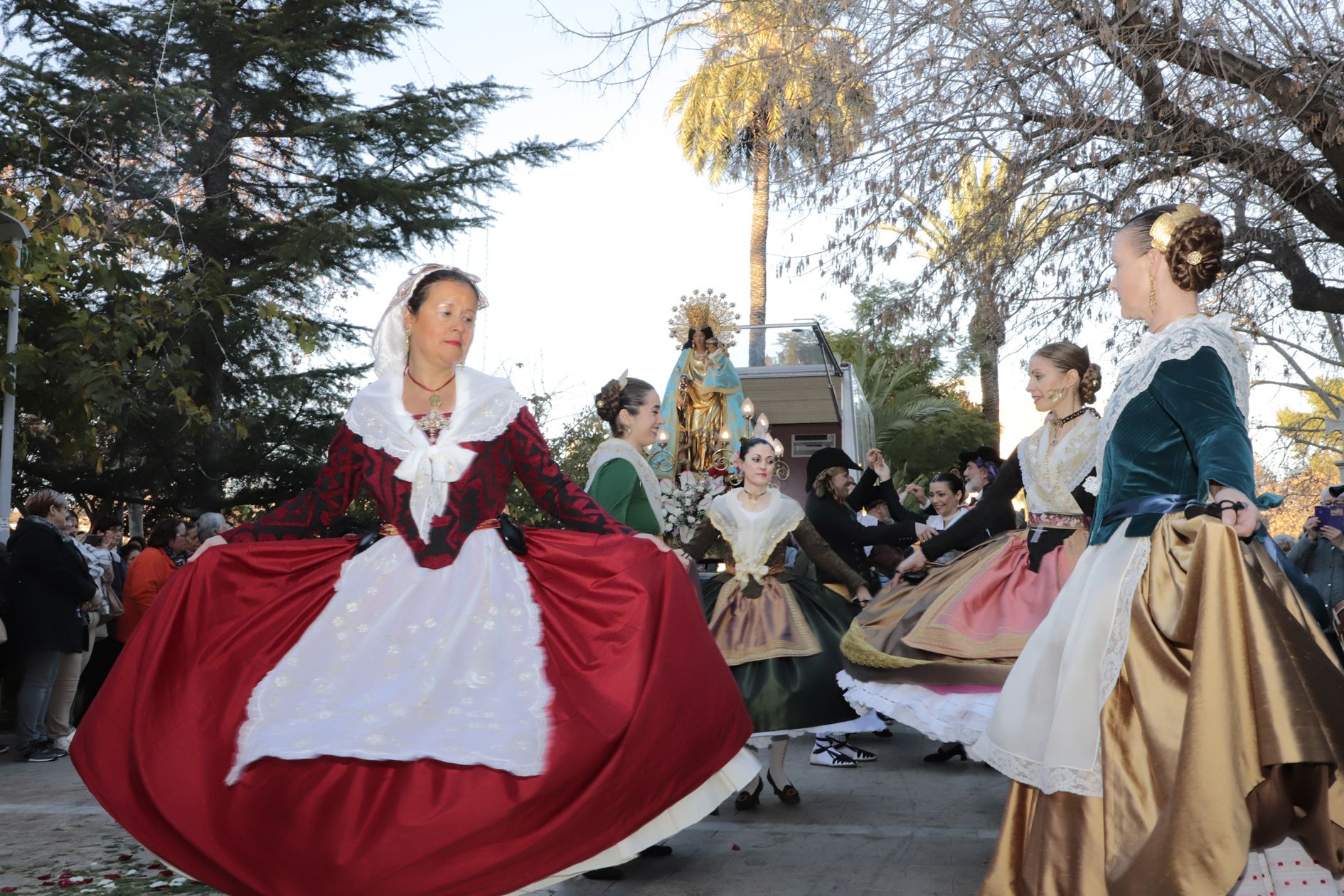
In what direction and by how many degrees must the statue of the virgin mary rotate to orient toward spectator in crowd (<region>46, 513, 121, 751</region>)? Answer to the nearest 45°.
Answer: approximately 90° to its right

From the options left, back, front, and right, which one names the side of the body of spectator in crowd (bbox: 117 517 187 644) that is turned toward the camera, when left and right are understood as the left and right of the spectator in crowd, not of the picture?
right

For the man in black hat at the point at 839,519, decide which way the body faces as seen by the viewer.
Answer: to the viewer's right

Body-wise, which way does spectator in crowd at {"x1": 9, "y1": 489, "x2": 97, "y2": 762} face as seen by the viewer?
to the viewer's right

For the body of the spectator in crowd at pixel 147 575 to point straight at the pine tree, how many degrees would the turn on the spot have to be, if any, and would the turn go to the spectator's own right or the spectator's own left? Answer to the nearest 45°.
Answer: approximately 90° to the spectator's own left

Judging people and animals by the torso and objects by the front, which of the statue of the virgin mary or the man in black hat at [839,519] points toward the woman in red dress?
the statue of the virgin mary

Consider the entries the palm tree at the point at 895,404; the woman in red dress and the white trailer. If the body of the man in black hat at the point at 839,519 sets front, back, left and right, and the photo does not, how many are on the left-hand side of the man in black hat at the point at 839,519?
2

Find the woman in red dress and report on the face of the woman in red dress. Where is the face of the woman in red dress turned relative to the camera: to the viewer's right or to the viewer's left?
to the viewer's right

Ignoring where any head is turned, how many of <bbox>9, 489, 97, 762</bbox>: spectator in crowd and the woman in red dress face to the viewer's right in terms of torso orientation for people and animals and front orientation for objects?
1

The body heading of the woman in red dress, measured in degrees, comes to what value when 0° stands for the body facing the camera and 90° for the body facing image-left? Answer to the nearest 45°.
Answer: approximately 0°

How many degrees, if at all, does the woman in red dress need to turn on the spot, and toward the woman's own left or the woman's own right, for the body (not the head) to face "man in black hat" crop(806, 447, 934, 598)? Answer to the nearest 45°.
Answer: approximately 135° to the woman's own left

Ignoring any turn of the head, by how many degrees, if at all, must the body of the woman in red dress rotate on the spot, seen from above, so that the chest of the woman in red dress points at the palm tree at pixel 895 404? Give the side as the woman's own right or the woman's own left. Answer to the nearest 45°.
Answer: approximately 135° to the woman's own left
